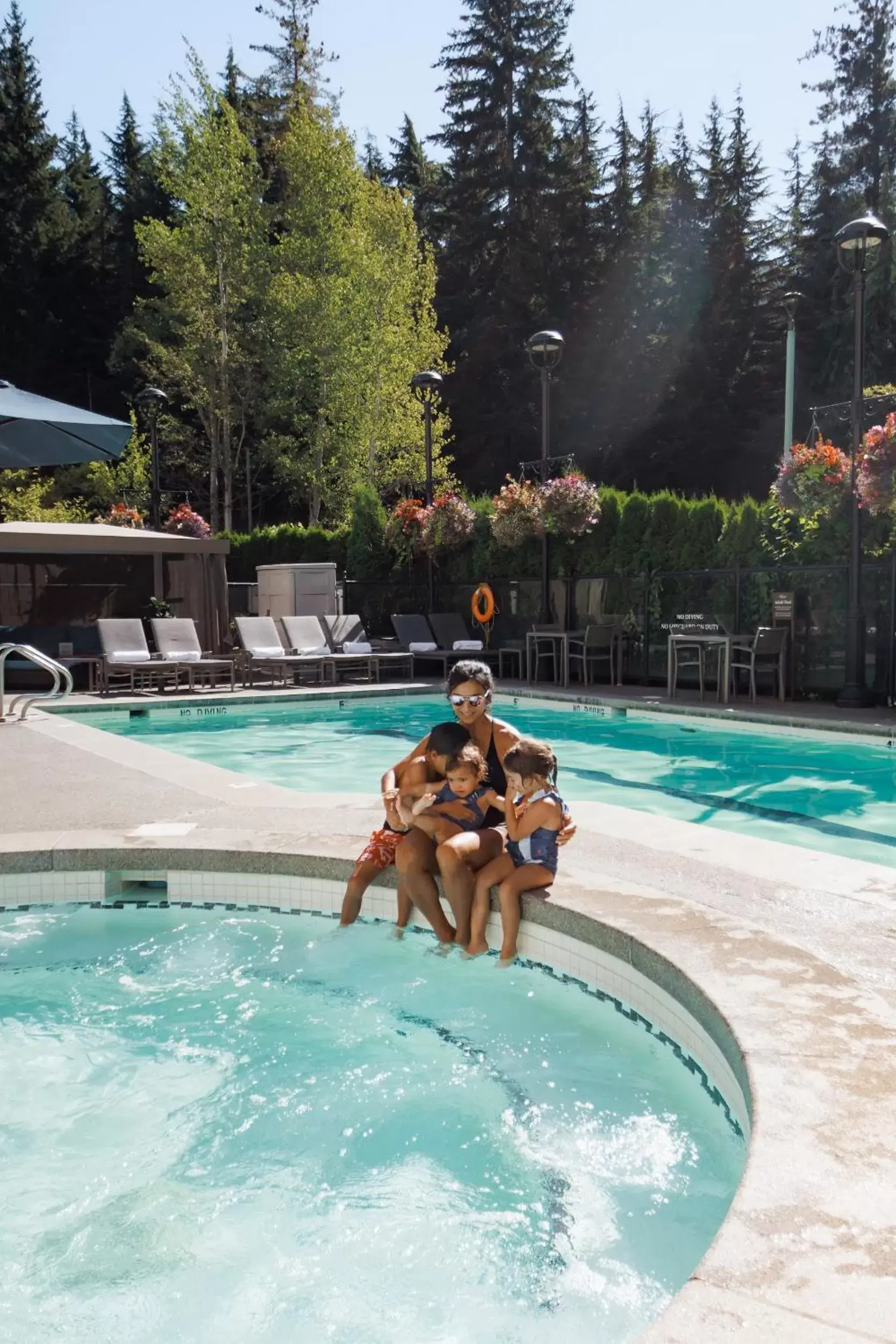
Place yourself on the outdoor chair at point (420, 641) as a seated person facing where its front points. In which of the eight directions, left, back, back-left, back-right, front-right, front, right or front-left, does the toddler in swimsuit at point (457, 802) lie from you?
front-right

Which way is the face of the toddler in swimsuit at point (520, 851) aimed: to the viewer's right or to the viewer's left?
to the viewer's left

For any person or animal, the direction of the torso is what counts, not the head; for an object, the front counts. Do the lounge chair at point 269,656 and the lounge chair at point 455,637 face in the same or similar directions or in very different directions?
same or similar directions

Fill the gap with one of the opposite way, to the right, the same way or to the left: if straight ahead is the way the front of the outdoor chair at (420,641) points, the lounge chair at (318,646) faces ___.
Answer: the same way

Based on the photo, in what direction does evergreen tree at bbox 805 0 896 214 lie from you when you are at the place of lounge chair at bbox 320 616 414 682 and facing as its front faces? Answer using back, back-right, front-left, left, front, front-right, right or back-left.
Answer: left

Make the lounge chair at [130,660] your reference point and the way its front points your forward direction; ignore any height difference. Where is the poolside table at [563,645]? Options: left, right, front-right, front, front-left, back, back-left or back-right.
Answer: front-left

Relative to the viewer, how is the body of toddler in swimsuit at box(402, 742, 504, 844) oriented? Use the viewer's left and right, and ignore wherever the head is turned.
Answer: facing the viewer and to the left of the viewer

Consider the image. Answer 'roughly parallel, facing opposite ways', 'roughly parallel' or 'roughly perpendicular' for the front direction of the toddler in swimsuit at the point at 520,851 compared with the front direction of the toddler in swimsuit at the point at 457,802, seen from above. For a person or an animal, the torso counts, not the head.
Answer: roughly parallel

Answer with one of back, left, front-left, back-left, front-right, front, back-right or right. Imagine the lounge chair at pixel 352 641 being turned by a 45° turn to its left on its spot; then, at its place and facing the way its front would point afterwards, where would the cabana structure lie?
back

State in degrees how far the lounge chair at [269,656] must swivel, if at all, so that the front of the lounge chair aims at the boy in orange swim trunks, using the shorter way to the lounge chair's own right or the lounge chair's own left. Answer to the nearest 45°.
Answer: approximately 45° to the lounge chair's own right

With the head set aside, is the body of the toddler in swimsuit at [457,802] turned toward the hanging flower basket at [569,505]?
no

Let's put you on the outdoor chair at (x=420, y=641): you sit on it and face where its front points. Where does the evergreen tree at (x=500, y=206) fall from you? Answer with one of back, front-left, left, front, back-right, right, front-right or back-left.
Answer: back-left

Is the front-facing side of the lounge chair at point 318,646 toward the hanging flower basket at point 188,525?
no

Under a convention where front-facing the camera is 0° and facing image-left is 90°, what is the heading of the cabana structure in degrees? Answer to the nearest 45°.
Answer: approximately 0°

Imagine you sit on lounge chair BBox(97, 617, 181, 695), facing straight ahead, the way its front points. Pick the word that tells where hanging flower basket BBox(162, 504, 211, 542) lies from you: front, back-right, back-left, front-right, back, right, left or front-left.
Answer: back-left

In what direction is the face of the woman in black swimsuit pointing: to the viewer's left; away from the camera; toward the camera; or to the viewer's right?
toward the camera

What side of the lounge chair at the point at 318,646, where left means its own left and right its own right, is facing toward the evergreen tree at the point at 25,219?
back

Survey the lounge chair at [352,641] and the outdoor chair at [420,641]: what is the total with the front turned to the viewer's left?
0

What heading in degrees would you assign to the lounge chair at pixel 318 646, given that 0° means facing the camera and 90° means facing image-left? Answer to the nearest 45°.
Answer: approximately 315°
